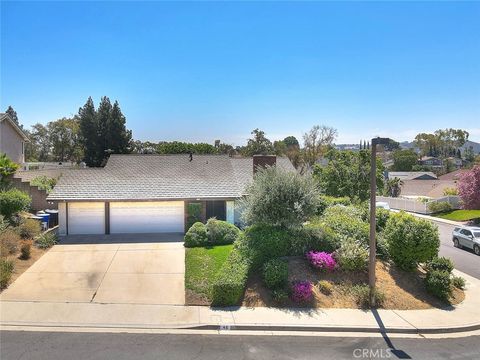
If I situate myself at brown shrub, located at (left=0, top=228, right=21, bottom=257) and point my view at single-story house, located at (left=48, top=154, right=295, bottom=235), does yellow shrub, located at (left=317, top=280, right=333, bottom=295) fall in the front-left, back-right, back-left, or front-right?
front-right

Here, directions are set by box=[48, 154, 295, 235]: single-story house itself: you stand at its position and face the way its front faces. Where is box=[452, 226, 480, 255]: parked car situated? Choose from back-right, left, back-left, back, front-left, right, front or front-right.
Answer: left

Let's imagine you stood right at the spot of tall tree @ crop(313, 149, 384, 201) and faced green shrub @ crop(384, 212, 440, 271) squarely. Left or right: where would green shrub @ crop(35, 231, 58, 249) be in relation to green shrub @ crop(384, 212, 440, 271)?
right

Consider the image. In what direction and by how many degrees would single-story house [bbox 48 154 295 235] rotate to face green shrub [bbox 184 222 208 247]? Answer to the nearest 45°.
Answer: approximately 45° to its left

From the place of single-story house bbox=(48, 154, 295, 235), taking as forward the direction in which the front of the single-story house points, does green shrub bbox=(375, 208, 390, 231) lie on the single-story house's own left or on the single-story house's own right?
on the single-story house's own left

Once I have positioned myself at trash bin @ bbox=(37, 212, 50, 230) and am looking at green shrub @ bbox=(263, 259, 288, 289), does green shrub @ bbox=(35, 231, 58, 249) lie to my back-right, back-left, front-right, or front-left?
front-right

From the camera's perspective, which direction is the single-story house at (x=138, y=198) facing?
toward the camera

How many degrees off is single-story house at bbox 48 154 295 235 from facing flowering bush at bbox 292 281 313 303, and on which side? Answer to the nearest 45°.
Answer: approximately 45° to its left

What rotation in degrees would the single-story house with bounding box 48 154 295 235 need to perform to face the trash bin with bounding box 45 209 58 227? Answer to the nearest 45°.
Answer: approximately 90° to its right

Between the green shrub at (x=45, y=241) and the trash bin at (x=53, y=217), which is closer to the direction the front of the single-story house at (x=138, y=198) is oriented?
the green shrub

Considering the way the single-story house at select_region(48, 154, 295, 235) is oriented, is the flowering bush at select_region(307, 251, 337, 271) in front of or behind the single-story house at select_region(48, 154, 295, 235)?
in front

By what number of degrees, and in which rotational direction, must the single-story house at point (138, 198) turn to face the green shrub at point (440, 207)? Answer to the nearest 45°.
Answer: approximately 135° to its left

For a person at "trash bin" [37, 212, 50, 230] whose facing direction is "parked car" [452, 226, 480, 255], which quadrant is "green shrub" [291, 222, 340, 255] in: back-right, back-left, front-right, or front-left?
front-right

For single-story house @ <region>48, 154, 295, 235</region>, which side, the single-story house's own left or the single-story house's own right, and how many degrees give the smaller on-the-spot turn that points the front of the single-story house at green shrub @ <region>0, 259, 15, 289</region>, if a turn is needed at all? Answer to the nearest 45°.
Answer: approximately 45° to the single-story house's own right

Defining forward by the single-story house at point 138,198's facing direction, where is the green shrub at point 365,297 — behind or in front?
in front

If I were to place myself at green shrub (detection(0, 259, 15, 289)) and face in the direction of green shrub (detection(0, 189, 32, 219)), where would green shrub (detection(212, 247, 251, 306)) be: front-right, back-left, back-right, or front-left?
back-right

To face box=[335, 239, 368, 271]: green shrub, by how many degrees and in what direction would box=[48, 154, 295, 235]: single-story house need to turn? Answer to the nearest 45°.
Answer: approximately 45° to its left

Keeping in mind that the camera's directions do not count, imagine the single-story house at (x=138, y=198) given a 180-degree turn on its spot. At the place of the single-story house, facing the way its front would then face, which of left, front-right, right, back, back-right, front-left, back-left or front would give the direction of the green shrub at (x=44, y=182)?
front-left

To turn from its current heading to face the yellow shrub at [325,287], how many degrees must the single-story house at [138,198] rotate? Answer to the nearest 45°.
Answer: approximately 45° to its left
